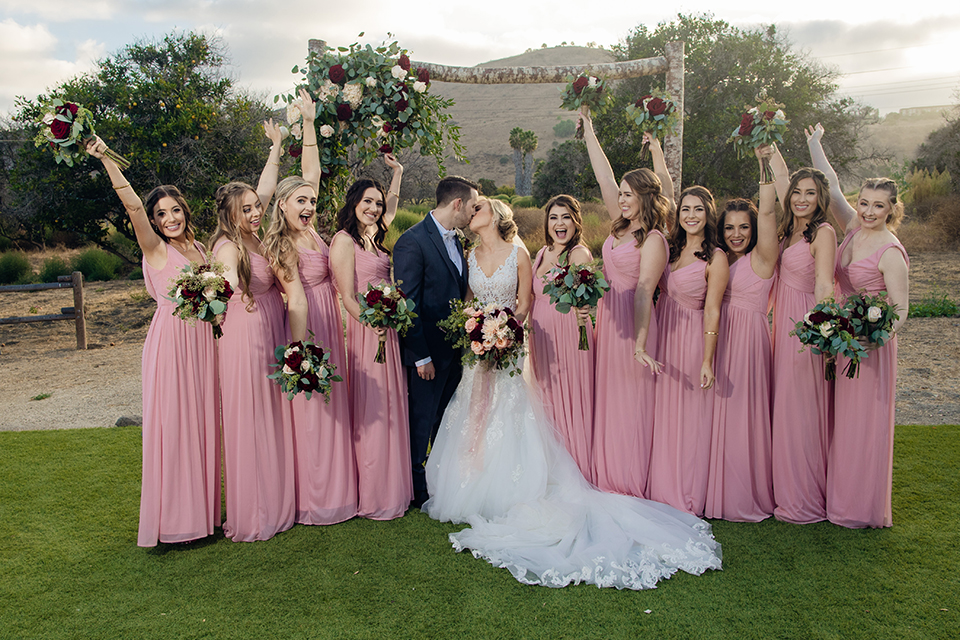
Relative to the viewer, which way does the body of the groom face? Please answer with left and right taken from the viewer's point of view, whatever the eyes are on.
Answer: facing the viewer and to the right of the viewer

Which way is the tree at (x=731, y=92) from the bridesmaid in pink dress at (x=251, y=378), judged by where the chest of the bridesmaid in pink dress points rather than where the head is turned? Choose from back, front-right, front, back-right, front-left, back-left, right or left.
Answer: left

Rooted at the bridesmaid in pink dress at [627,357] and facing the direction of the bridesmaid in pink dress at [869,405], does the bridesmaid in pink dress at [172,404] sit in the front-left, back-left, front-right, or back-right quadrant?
back-right

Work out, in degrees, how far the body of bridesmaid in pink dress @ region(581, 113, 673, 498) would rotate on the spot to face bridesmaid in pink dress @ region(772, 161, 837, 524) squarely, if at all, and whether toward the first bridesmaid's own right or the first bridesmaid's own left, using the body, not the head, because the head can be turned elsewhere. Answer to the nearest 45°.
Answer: approximately 135° to the first bridesmaid's own left

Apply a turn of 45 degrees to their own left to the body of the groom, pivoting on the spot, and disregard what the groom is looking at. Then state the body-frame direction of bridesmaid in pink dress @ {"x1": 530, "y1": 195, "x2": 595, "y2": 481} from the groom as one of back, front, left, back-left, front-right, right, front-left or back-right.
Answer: front

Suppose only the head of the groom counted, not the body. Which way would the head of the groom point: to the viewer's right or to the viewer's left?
to the viewer's right

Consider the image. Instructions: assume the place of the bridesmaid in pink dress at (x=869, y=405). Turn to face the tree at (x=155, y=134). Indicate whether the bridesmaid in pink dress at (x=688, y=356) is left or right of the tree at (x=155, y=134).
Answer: left

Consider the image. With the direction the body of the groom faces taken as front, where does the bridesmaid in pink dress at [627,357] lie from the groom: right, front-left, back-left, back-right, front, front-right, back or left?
front-left

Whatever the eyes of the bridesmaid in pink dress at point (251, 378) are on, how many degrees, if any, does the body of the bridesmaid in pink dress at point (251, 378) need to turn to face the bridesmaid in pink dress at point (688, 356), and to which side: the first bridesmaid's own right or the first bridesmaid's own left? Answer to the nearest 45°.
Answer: approximately 45° to the first bridesmaid's own left

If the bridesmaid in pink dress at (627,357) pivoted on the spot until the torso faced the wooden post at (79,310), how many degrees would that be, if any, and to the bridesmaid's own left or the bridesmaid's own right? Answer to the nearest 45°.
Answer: approximately 90° to the bridesmaid's own right
